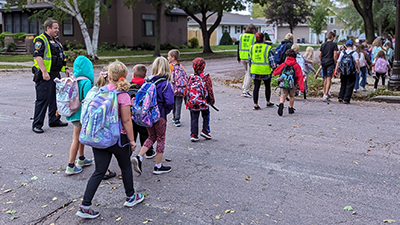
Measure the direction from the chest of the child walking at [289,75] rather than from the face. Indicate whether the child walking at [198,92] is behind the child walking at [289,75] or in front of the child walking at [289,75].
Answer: behind

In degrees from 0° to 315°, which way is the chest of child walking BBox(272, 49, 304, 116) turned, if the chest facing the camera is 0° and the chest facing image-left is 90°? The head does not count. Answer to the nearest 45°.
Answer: approximately 180°

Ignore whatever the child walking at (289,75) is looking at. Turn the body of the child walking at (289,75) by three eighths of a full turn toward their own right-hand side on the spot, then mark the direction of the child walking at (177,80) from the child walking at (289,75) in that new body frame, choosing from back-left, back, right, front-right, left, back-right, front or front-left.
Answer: right

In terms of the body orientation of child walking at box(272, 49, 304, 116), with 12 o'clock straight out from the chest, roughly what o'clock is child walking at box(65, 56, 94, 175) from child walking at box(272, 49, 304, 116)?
child walking at box(65, 56, 94, 175) is roughly at 7 o'clock from child walking at box(272, 49, 304, 116).

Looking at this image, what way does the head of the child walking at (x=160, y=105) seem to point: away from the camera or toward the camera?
away from the camera
